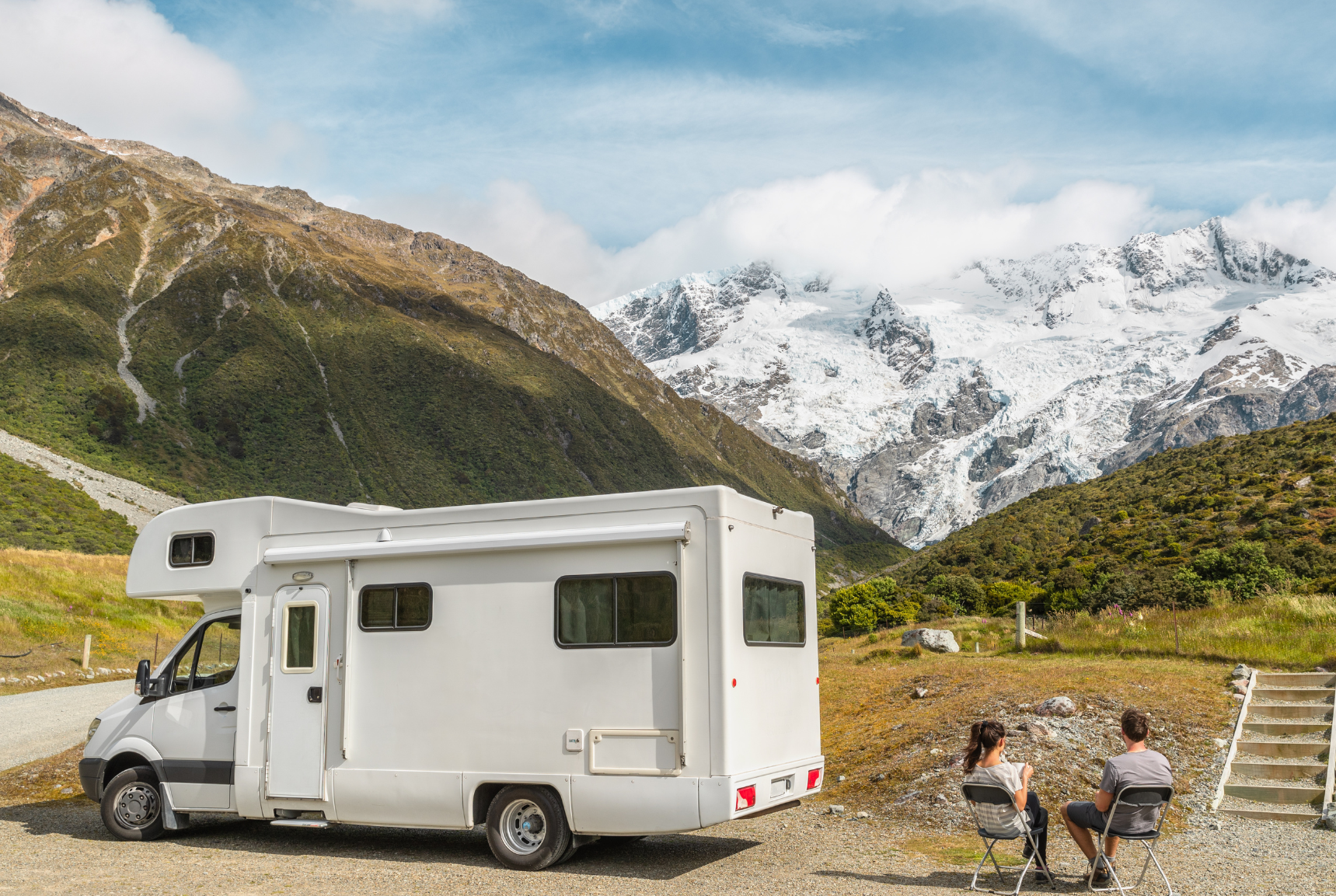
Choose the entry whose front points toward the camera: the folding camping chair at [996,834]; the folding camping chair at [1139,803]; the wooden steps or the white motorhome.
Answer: the wooden steps

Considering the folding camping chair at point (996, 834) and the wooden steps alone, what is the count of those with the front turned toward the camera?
1

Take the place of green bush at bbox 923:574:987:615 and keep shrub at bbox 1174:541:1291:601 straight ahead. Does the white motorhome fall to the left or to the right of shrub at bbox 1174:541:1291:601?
right

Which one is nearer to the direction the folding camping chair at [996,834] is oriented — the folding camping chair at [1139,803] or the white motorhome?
the folding camping chair

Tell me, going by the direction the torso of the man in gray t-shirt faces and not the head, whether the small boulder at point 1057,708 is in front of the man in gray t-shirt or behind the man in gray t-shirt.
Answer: in front

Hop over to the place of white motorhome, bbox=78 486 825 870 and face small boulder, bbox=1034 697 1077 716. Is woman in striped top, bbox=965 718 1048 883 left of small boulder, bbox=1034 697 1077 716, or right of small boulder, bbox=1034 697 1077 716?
right

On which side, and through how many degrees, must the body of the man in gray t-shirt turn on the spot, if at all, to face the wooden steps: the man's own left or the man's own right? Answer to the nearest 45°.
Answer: approximately 45° to the man's own right

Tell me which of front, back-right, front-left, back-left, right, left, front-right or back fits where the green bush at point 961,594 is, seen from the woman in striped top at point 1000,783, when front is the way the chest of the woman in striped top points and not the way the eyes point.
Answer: front-left

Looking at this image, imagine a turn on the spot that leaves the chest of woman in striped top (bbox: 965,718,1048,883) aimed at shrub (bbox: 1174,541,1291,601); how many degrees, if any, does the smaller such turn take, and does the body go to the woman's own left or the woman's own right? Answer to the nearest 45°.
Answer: approximately 45° to the woman's own left

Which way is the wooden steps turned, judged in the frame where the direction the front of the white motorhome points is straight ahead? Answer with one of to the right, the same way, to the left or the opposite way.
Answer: to the left
